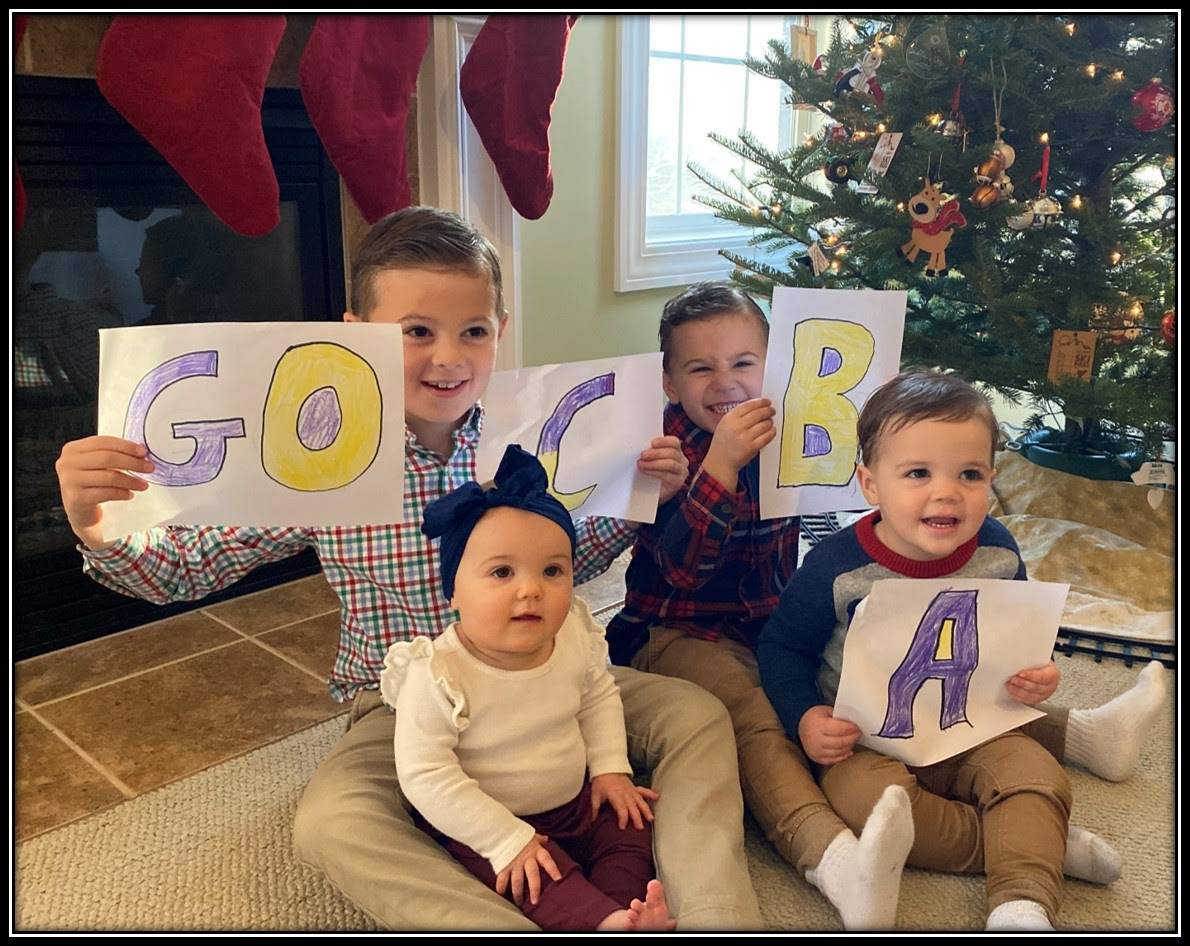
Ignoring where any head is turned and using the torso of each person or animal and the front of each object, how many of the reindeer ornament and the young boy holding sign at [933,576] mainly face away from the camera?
0

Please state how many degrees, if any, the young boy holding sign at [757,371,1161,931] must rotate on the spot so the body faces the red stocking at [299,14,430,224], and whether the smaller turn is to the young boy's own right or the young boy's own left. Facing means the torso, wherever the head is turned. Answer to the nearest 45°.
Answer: approximately 180°

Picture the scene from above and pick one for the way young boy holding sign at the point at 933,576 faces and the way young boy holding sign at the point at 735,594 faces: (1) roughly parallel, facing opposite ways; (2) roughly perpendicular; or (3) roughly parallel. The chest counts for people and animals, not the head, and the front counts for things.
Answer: roughly parallel

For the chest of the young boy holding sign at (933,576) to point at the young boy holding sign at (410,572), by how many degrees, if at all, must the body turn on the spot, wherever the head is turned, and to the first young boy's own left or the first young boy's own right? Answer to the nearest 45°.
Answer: approximately 135° to the first young boy's own right

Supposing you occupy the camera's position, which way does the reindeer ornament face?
facing the viewer and to the left of the viewer

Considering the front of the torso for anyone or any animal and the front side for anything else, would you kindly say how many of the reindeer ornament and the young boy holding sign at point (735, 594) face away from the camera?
0

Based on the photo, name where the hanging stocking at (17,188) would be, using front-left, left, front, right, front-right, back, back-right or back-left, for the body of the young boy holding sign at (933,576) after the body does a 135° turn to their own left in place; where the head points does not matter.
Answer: left

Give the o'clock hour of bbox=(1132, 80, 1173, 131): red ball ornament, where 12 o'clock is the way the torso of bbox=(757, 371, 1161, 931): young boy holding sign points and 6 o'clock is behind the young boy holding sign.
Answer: The red ball ornament is roughly at 8 o'clock from the young boy holding sign.

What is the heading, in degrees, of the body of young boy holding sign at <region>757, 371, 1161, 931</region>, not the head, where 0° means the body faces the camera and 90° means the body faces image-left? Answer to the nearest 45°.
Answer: approximately 315°

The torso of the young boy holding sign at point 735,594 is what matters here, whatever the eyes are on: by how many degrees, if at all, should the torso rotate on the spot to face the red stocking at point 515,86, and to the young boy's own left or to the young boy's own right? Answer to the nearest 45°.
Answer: approximately 180°

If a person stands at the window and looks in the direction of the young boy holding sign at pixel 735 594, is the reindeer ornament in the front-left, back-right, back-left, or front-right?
front-left
